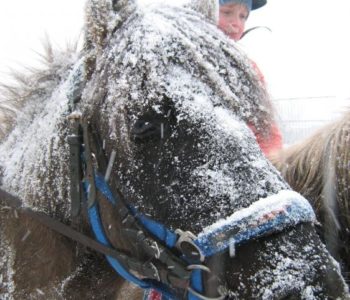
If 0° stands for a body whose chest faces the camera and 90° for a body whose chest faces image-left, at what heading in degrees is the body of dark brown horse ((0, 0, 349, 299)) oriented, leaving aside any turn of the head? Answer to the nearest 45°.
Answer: approximately 315°

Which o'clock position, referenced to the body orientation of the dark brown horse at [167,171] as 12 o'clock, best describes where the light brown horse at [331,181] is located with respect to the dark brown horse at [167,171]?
the light brown horse at [331,181] is roughly at 10 o'clock from the dark brown horse at [167,171].
